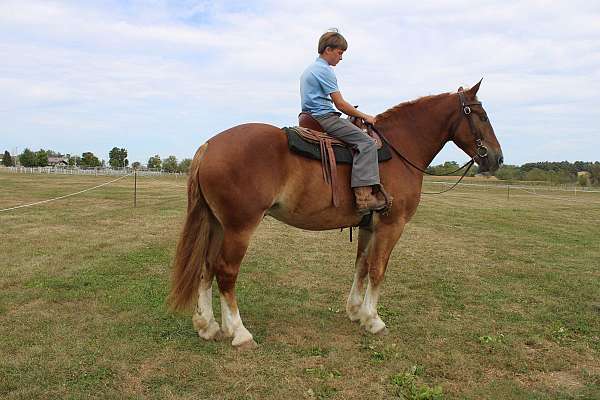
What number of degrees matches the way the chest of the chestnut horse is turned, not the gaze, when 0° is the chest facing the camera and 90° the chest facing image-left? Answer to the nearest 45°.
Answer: approximately 270°

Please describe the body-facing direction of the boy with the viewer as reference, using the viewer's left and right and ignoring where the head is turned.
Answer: facing to the right of the viewer

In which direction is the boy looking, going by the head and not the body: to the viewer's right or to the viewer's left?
to the viewer's right
